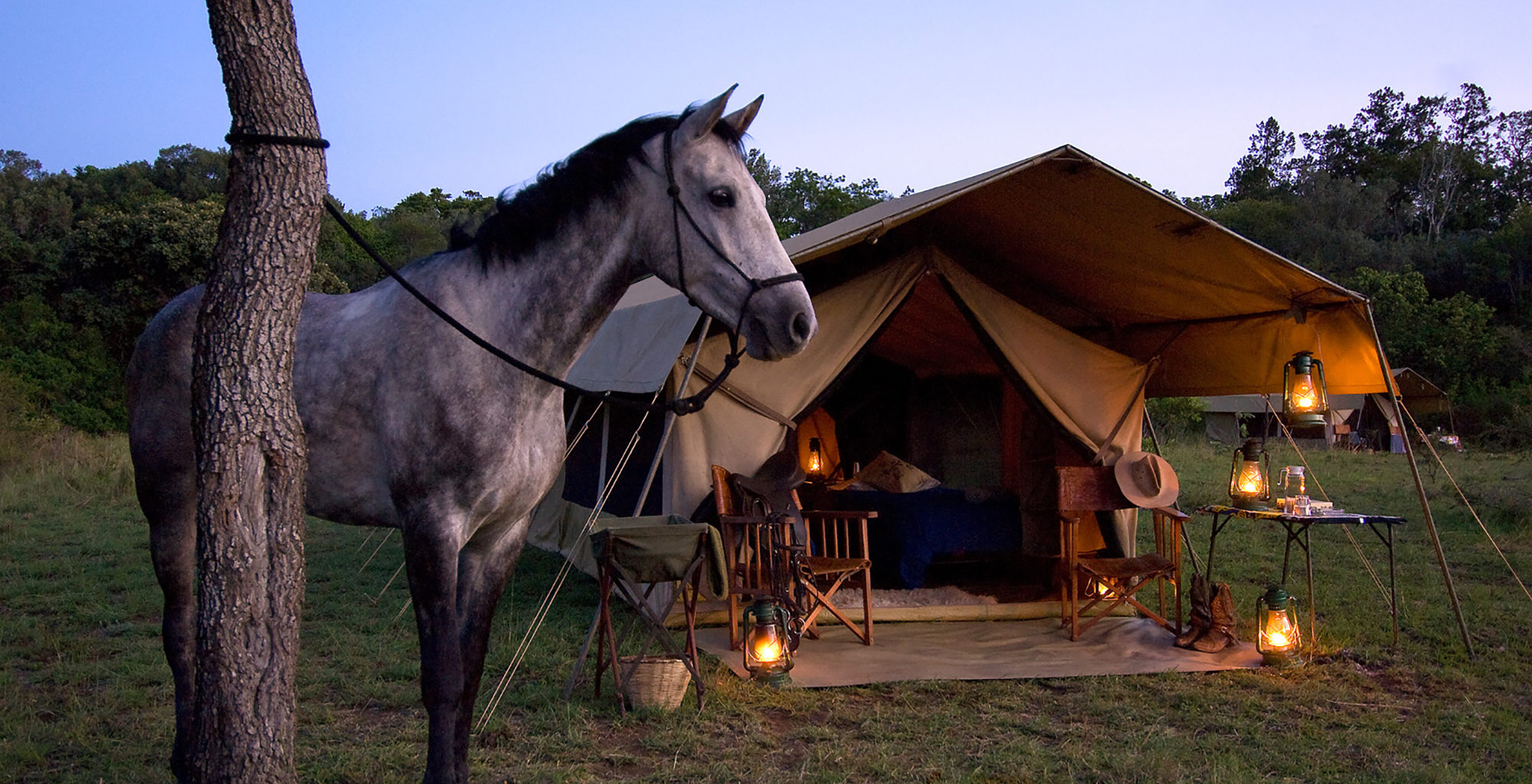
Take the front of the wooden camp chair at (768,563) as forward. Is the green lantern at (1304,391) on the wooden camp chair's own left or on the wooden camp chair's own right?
on the wooden camp chair's own left

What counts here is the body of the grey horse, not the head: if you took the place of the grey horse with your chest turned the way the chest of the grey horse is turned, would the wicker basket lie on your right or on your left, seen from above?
on your left
